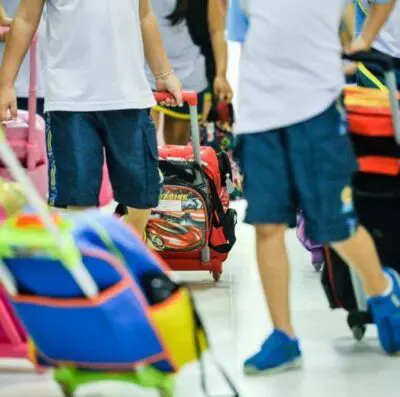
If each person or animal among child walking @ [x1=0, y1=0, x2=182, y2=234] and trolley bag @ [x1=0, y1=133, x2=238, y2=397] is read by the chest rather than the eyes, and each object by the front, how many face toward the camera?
1

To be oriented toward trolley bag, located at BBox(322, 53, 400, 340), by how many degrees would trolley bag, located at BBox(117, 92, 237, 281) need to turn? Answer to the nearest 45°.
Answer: approximately 90° to its left

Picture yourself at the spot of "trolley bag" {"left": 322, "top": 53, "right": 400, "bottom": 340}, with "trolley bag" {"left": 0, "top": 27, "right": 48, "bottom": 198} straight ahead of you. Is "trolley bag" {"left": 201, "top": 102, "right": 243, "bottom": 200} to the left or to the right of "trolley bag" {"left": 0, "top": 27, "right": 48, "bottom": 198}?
right

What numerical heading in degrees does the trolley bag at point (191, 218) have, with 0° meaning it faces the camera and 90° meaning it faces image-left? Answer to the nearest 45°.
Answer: approximately 45°

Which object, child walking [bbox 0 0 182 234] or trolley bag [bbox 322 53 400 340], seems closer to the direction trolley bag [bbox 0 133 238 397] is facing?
the trolley bag
